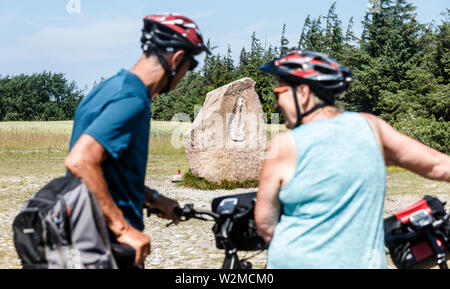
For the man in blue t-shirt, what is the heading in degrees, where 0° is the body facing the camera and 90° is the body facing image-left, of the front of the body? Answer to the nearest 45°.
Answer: approximately 270°

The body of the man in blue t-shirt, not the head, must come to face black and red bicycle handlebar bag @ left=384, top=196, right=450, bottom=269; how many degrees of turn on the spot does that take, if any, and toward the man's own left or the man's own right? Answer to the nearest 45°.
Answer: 0° — they already face it

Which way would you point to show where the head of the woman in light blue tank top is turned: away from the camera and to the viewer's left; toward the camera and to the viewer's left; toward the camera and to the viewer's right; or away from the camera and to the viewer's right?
away from the camera and to the viewer's left

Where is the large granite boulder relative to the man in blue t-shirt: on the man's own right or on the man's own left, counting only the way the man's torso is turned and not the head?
on the man's own left
